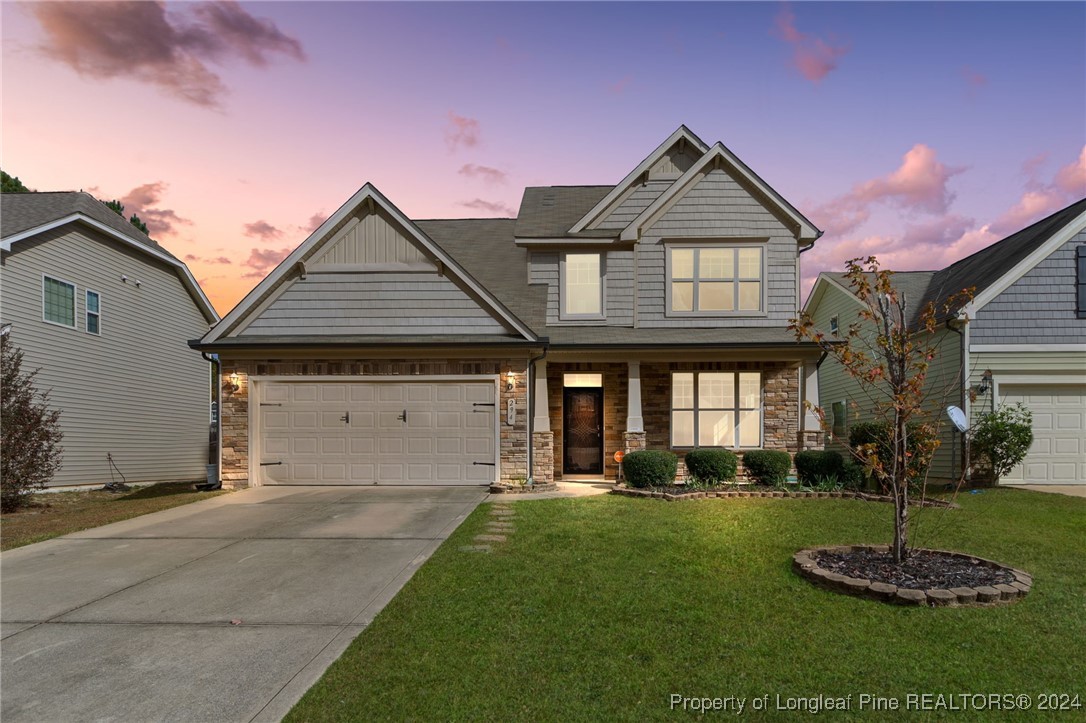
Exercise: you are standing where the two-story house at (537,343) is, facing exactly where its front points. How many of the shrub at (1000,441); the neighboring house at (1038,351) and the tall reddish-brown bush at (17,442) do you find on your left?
2

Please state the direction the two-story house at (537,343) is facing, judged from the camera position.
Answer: facing the viewer

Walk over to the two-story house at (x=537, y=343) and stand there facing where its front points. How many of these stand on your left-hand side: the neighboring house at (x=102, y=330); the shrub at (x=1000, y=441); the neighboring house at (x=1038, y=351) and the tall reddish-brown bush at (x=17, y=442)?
2

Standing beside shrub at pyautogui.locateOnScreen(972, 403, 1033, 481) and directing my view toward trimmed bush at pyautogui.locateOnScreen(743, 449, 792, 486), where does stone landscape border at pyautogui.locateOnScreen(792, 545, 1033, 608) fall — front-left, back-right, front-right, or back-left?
front-left

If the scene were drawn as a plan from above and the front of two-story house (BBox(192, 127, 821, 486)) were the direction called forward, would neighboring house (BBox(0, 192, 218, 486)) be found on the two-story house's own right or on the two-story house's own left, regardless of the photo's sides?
on the two-story house's own right

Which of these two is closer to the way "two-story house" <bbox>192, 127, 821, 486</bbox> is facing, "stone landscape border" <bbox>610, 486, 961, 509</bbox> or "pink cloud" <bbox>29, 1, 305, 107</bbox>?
the stone landscape border

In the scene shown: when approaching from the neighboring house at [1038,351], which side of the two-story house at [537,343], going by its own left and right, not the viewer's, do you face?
left

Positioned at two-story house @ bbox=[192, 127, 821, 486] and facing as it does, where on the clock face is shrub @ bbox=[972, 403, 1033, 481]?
The shrub is roughly at 9 o'clock from the two-story house.

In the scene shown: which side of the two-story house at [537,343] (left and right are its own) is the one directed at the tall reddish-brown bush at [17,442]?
right
